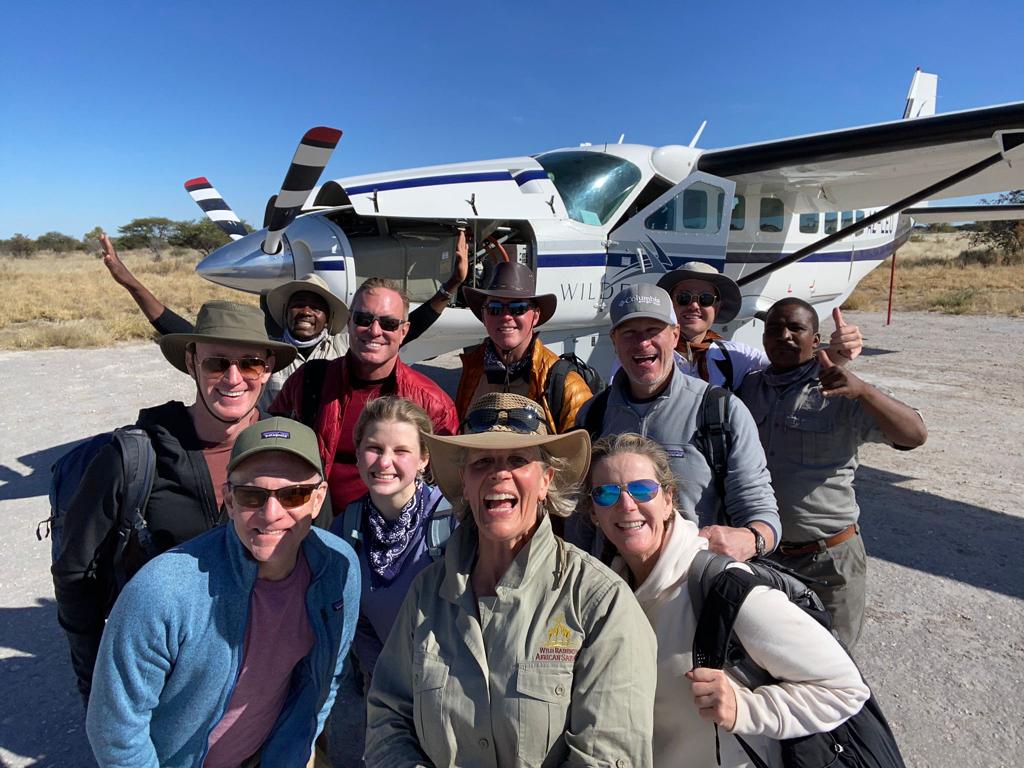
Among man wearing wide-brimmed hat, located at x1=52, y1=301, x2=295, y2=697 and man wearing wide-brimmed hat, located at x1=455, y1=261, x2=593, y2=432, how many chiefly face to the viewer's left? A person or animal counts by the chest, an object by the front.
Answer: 0

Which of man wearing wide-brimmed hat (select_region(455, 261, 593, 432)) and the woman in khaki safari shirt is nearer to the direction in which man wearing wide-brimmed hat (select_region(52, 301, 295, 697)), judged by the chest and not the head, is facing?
the woman in khaki safari shirt

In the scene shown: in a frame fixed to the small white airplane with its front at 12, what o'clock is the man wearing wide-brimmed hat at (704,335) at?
The man wearing wide-brimmed hat is roughly at 10 o'clock from the small white airplane.

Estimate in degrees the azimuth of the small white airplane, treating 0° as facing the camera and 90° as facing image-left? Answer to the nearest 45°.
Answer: approximately 45°

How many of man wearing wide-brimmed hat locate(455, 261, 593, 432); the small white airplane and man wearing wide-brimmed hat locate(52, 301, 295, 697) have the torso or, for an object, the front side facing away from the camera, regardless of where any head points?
0

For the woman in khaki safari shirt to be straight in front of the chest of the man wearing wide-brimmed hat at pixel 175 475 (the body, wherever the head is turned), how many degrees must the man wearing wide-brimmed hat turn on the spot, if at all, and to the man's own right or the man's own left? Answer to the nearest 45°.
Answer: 0° — they already face them

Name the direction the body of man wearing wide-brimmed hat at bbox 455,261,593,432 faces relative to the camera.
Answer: toward the camera

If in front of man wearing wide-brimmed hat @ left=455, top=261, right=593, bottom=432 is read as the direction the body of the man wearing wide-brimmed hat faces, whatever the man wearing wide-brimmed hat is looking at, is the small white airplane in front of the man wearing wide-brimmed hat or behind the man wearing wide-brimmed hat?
behind

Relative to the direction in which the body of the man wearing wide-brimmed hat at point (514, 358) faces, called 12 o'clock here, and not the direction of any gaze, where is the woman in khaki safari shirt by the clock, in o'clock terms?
The woman in khaki safari shirt is roughly at 12 o'clock from the man wearing wide-brimmed hat.

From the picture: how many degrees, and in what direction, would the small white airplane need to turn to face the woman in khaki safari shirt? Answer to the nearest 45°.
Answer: approximately 45° to its left

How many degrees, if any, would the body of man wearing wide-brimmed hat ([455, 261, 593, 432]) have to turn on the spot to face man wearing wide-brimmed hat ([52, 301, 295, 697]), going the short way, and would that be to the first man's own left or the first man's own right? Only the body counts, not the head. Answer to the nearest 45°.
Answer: approximately 45° to the first man's own right

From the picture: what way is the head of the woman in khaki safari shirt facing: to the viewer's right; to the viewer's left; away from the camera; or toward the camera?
toward the camera

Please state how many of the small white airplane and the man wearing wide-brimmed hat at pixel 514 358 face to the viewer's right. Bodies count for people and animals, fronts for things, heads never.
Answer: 0

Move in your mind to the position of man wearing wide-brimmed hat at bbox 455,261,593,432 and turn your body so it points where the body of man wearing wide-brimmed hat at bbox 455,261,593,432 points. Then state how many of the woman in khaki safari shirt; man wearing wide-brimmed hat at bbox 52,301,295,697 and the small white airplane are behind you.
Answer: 1

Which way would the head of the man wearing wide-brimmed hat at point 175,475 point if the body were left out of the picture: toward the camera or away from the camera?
toward the camera

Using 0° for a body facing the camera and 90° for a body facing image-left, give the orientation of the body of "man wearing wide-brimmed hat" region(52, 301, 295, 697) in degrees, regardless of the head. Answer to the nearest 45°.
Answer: approximately 315°

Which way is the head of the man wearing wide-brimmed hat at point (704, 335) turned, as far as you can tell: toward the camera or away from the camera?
toward the camera
